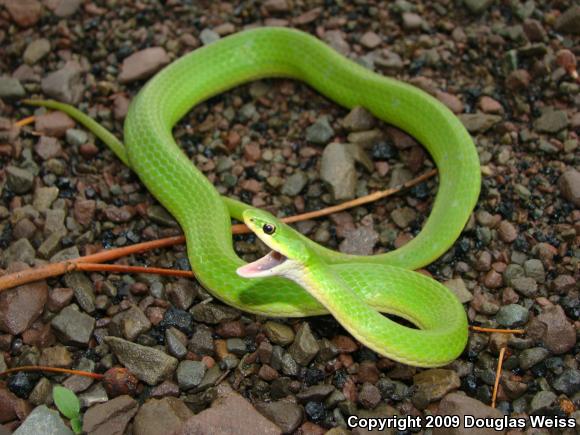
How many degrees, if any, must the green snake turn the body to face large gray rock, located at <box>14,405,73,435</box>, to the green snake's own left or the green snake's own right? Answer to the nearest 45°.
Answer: approximately 45° to the green snake's own left

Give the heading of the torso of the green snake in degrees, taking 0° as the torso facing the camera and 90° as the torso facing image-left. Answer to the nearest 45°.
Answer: approximately 90°

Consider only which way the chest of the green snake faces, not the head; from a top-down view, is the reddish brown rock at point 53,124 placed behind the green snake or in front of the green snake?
in front

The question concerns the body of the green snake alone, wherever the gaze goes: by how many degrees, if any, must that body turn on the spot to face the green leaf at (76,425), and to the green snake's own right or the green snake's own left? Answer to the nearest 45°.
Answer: approximately 45° to the green snake's own left

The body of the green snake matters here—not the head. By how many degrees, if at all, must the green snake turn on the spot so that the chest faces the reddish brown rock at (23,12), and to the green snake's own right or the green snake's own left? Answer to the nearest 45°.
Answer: approximately 45° to the green snake's own right

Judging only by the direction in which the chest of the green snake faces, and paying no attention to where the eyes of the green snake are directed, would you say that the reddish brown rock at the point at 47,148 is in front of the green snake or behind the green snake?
in front

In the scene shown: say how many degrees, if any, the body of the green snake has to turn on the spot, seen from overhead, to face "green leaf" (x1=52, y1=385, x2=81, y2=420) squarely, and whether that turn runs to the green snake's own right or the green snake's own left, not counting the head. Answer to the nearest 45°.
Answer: approximately 45° to the green snake's own left

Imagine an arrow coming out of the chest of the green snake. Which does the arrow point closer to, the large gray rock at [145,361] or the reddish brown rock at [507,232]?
the large gray rock

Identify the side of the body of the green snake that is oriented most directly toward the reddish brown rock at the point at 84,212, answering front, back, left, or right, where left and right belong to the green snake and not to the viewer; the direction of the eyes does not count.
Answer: front
